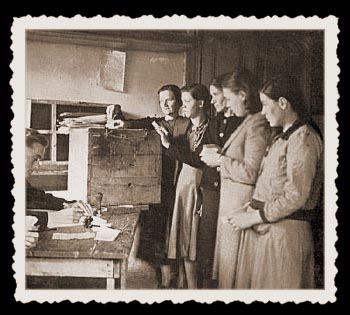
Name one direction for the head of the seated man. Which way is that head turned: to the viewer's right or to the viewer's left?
to the viewer's right

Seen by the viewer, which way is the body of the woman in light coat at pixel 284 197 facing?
to the viewer's left

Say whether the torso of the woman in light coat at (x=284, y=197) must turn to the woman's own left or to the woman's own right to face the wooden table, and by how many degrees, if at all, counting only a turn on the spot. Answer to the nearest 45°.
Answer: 0° — they already face it

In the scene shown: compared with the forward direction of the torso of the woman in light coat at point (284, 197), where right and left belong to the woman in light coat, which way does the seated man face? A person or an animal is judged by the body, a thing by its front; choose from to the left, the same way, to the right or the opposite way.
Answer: the opposite way

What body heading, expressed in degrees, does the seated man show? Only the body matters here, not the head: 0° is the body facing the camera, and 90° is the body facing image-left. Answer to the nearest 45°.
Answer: approximately 270°

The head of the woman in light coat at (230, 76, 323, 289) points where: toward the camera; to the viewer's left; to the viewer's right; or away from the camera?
to the viewer's left
